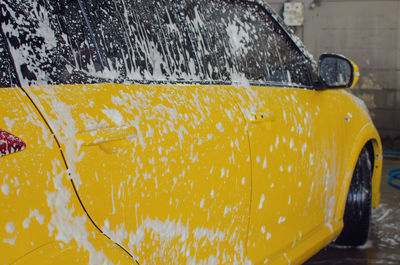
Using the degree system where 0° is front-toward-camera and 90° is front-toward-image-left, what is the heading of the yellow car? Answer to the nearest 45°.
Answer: approximately 225°
